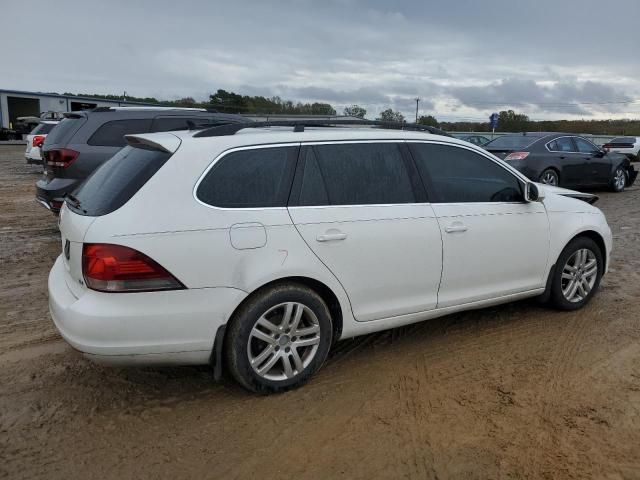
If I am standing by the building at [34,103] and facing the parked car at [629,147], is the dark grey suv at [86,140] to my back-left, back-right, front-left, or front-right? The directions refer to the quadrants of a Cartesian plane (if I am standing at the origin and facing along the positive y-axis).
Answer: front-right

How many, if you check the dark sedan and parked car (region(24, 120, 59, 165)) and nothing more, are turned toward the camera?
0

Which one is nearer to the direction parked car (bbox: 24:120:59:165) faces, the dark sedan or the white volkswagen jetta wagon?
the dark sedan

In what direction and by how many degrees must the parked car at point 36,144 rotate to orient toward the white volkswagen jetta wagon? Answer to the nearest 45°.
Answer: approximately 135° to its right

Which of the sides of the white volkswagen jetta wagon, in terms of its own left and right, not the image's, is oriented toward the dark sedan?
front

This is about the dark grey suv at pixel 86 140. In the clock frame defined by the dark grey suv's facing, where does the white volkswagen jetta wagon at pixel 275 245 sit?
The white volkswagen jetta wagon is roughly at 4 o'clock from the dark grey suv.

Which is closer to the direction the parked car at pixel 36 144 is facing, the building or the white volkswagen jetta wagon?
the building

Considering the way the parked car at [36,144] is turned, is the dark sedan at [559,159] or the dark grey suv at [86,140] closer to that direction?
the dark sedan

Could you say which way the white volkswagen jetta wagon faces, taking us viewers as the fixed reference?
facing away from the viewer and to the right of the viewer

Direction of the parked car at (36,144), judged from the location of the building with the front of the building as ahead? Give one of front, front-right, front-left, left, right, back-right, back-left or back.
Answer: front-right

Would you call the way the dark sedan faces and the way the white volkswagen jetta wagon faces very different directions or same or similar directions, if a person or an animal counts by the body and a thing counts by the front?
same or similar directions

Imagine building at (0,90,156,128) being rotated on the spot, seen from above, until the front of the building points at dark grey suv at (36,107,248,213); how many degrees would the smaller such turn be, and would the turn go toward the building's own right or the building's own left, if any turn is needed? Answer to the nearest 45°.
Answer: approximately 45° to the building's own right

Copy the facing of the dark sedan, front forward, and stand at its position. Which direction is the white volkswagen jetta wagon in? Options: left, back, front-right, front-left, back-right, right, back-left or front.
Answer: back-right

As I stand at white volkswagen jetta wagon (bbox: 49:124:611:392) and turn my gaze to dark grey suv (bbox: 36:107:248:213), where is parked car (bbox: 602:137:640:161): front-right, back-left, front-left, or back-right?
front-right

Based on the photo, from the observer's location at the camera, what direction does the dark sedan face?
facing away from the viewer and to the right of the viewer

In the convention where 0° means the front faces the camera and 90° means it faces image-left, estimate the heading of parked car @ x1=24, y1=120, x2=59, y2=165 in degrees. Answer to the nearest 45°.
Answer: approximately 225°

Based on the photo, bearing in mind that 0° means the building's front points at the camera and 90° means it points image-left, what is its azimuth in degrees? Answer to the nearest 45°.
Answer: approximately 315°

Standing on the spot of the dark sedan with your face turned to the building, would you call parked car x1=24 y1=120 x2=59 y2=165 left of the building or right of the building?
left

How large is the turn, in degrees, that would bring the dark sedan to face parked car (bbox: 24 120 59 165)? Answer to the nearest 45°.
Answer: approximately 135° to its left

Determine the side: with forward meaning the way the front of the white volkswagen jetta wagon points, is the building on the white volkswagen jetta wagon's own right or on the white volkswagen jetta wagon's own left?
on the white volkswagen jetta wagon's own left
